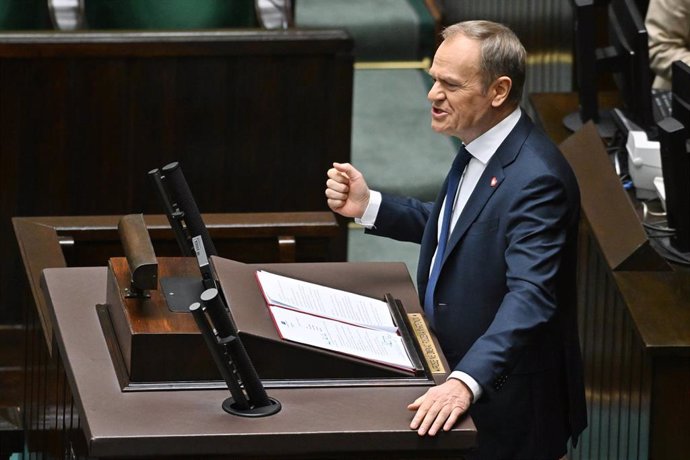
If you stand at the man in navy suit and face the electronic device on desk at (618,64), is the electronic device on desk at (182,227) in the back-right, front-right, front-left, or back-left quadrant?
back-left

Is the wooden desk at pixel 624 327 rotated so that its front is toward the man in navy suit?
no

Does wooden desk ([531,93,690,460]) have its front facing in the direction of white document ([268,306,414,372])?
no

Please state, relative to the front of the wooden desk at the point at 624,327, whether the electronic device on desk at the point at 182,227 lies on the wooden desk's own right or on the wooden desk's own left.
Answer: on the wooden desk's own left

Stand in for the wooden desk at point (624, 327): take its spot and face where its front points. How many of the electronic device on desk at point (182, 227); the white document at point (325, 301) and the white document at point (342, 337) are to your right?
0
